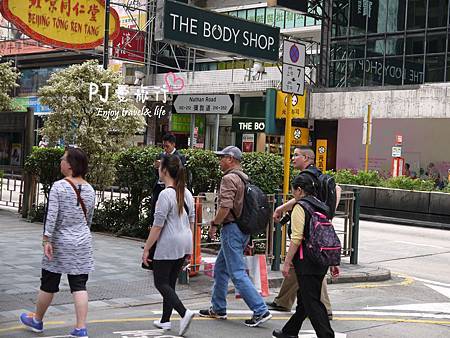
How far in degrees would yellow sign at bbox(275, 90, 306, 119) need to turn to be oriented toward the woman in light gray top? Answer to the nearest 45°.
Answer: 0° — it already faces them

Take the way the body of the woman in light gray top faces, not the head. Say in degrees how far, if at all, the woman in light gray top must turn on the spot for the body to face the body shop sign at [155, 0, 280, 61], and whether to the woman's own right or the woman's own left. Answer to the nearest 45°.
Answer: approximately 45° to the woman's own right

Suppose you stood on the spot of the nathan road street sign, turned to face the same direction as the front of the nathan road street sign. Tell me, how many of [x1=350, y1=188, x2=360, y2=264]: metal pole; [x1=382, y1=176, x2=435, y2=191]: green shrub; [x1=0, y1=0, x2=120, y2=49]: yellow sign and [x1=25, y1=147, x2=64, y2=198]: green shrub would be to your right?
2

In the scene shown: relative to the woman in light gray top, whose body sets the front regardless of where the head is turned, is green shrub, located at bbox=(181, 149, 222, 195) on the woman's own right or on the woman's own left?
on the woman's own right

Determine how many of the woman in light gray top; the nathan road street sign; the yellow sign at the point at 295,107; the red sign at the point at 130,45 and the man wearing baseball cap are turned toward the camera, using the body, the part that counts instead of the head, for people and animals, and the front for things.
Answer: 3
